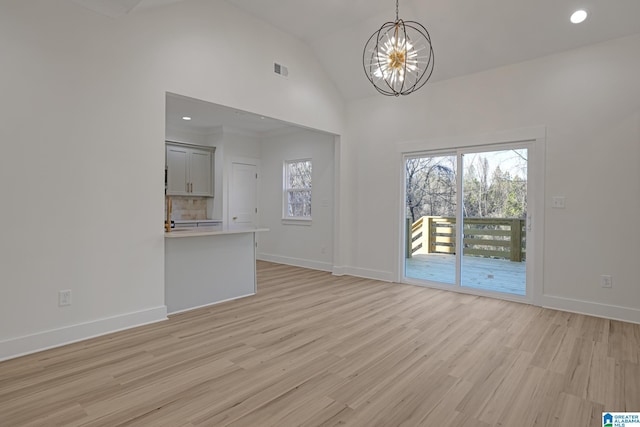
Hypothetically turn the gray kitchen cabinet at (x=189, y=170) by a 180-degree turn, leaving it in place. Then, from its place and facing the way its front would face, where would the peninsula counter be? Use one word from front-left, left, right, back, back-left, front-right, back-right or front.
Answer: back

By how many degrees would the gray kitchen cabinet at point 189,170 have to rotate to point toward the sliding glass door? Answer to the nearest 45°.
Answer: approximately 45° to its left

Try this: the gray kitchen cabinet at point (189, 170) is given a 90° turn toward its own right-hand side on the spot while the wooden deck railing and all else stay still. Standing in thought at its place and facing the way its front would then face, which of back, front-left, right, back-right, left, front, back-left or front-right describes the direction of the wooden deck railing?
back-left

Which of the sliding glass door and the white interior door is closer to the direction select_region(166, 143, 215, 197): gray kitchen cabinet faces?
the sliding glass door

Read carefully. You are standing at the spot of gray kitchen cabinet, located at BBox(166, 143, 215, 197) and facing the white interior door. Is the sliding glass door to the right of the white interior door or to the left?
right

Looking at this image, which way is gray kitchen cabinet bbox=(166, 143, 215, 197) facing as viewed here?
toward the camera

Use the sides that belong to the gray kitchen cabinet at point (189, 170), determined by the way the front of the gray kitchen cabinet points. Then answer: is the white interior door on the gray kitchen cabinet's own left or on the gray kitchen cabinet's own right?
on the gray kitchen cabinet's own left
